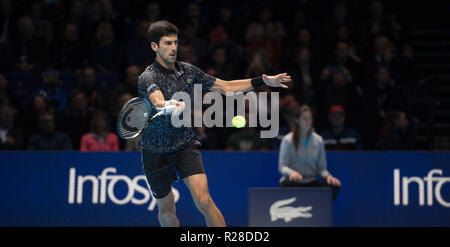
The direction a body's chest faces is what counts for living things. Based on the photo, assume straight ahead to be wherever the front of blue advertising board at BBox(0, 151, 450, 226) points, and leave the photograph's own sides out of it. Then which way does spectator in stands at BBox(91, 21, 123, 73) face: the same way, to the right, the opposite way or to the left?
the same way

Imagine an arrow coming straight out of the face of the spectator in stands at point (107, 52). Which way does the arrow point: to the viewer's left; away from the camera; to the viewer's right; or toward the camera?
toward the camera

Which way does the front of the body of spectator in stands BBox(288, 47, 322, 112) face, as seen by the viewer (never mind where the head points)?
toward the camera

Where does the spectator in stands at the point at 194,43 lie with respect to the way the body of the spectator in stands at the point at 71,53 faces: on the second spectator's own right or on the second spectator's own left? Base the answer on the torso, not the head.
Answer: on the second spectator's own left

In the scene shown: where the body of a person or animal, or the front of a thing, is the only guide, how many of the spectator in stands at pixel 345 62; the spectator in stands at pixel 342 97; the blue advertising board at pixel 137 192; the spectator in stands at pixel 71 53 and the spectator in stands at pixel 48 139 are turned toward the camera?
5

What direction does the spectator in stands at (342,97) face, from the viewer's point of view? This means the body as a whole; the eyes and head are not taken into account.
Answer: toward the camera

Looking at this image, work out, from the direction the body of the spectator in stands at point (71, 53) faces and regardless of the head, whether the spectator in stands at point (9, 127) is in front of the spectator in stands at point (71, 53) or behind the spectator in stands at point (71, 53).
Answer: in front

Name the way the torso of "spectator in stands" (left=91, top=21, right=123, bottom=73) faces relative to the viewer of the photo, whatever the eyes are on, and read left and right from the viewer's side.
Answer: facing the viewer

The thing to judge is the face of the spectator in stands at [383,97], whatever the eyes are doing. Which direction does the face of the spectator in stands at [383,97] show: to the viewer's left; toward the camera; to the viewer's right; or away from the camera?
toward the camera

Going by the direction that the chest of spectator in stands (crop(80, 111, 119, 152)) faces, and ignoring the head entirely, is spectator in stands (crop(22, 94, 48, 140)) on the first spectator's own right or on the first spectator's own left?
on the first spectator's own right

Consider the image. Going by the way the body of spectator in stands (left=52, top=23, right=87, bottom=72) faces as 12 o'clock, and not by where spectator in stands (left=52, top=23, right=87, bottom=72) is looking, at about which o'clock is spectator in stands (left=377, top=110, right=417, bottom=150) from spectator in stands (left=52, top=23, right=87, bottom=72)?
spectator in stands (left=377, top=110, right=417, bottom=150) is roughly at 10 o'clock from spectator in stands (left=52, top=23, right=87, bottom=72).

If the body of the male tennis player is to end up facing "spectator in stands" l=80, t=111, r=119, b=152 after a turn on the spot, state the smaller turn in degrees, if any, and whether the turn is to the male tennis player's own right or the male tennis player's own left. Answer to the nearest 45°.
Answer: approximately 135° to the male tennis player's own left

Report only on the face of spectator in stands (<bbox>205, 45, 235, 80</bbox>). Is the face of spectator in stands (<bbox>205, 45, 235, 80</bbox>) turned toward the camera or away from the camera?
toward the camera

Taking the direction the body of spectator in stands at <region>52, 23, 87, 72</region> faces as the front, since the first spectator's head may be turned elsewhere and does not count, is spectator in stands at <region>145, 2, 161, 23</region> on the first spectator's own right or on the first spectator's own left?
on the first spectator's own left

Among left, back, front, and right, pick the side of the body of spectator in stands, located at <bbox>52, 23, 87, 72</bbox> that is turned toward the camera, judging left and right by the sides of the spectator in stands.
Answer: front

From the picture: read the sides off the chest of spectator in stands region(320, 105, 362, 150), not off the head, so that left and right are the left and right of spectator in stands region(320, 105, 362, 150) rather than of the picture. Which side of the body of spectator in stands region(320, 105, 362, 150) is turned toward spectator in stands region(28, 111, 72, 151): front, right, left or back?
right

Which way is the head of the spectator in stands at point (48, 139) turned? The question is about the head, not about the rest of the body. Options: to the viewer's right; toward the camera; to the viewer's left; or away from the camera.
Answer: toward the camera

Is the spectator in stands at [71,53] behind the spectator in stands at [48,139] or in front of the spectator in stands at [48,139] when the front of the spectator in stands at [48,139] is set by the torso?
behind

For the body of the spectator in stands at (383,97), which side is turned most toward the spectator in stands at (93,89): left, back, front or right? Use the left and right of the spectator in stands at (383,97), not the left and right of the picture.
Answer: right
